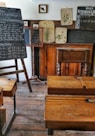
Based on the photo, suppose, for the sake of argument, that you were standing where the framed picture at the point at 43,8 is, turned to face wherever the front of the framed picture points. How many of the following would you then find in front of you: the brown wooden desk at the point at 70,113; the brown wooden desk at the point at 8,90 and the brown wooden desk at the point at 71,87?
3

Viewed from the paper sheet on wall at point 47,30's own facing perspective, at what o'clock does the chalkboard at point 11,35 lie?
The chalkboard is roughly at 1 o'clock from the paper sheet on wall.

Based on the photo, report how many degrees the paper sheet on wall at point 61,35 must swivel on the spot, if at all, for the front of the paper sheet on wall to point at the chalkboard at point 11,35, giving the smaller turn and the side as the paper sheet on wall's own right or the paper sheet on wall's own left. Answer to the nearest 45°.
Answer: approximately 45° to the paper sheet on wall's own right
